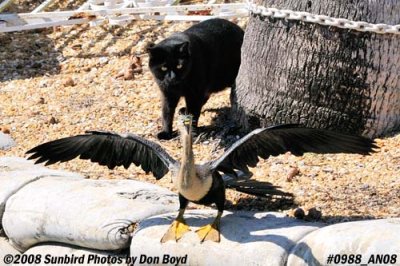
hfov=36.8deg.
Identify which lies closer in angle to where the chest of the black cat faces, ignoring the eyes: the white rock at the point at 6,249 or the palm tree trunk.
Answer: the white rock

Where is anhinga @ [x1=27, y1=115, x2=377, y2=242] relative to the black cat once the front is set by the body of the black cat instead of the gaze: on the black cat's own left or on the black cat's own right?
on the black cat's own left

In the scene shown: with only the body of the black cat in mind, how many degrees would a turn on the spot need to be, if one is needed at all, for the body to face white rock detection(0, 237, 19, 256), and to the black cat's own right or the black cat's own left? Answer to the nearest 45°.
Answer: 0° — it already faces it

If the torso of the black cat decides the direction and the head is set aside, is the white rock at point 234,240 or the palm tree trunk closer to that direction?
the white rock

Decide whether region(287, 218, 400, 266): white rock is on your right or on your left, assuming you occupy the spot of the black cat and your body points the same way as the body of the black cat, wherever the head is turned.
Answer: on your left

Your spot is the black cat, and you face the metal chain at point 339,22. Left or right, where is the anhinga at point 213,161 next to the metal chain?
right

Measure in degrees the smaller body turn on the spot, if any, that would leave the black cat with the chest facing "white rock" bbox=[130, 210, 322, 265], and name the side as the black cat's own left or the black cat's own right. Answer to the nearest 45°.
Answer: approximately 45° to the black cat's own left

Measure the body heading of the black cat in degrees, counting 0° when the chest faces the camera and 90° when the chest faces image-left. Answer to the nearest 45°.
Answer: approximately 45°

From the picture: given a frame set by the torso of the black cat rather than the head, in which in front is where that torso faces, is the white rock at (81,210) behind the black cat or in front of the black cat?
in front

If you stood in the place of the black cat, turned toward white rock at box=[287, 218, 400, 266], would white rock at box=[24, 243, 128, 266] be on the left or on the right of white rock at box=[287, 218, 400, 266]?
right

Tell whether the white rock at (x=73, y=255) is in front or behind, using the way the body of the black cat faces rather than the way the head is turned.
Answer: in front

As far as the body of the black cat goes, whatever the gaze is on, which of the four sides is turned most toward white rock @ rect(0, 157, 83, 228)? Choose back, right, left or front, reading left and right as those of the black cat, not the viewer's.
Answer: front
